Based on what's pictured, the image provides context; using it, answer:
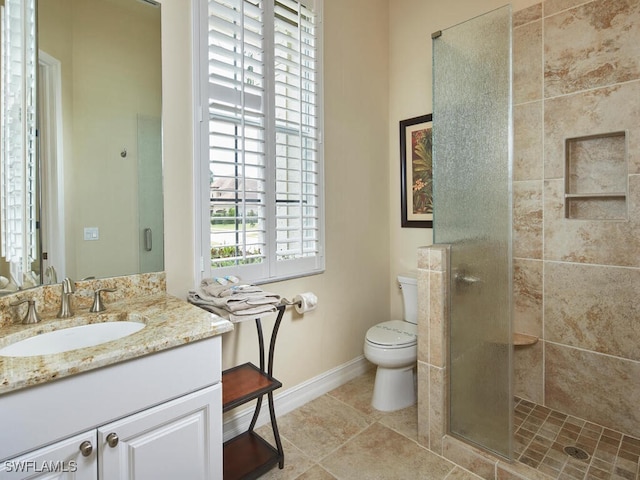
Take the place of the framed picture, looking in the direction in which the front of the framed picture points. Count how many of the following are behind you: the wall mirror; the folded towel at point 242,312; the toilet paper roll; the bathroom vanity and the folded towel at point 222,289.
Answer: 0

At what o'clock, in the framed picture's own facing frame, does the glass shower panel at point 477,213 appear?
The glass shower panel is roughly at 10 o'clock from the framed picture.

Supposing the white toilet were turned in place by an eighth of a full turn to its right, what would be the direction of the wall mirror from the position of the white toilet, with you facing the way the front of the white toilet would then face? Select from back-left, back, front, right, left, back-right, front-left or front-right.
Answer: front-left

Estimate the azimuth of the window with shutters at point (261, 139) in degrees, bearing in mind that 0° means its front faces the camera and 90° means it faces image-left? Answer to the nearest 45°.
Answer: approximately 315°

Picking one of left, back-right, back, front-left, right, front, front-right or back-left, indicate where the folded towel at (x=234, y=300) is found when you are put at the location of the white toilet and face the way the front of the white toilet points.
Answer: front

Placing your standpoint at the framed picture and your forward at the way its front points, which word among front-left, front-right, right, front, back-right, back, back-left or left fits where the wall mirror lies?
front

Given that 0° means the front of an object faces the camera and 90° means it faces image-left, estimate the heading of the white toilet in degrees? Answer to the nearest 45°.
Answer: approximately 45°

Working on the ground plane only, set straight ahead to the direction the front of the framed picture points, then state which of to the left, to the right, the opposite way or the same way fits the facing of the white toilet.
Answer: the same way

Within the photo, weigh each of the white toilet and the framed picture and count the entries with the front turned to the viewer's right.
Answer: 0

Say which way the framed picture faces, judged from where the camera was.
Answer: facing the viewer and to the left of the viewer

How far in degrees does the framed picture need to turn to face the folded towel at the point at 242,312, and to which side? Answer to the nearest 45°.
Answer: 0° — it already faces it
